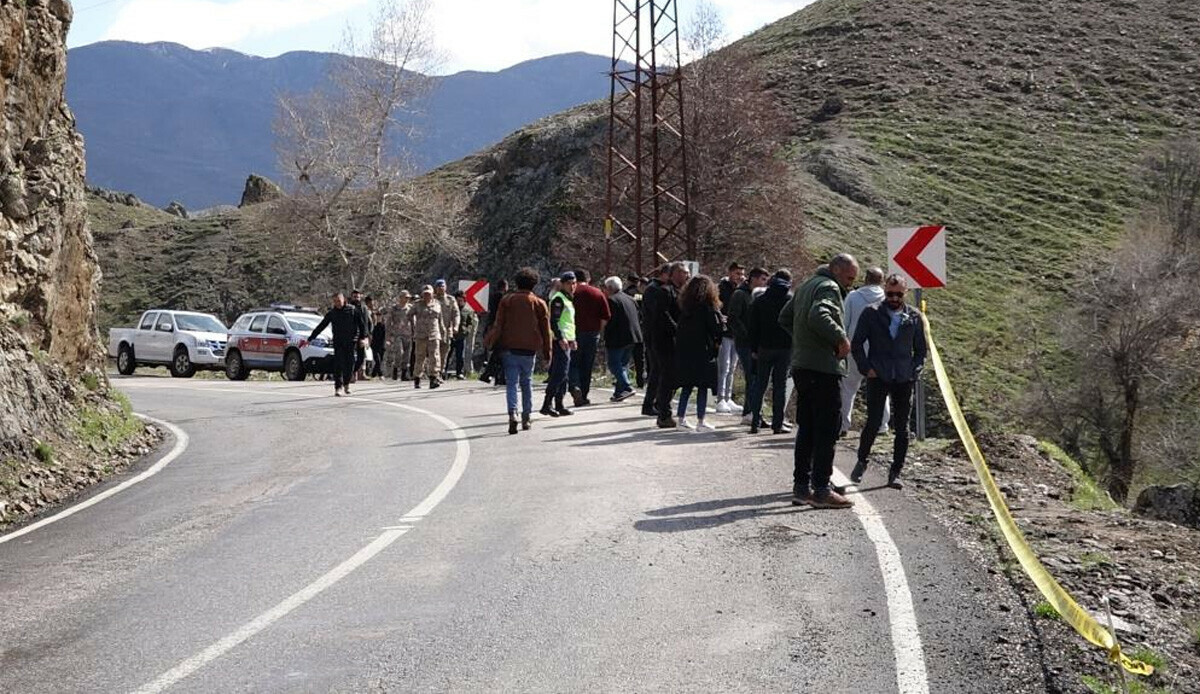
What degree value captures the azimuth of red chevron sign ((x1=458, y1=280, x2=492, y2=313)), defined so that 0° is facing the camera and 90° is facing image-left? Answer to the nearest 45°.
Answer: approximately 0°

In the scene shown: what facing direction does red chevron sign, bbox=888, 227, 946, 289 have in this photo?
toward the camera

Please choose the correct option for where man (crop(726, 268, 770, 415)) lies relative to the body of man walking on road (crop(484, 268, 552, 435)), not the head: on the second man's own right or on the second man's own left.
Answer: on the second man's own right

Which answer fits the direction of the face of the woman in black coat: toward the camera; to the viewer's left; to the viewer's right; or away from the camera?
away from the camera

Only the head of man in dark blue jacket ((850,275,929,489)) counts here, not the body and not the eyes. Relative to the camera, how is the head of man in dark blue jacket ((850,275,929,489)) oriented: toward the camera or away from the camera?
toward the camera

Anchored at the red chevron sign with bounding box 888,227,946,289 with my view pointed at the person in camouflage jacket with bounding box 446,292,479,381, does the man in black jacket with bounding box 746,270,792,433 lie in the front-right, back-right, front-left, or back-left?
front-left

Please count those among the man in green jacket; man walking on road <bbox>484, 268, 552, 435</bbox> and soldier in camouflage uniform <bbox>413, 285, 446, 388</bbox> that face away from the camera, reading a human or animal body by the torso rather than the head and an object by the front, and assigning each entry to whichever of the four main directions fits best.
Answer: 1

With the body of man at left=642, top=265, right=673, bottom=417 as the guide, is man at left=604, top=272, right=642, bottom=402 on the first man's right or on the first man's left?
on the first man's left

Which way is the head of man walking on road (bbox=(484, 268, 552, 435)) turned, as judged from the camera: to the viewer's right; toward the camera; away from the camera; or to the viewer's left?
away from the camera

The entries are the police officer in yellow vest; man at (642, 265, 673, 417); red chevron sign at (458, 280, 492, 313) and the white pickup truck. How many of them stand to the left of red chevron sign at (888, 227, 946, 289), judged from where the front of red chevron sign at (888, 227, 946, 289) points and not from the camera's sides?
0

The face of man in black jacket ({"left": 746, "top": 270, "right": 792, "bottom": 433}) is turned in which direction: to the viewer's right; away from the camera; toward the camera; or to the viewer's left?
away from the camera

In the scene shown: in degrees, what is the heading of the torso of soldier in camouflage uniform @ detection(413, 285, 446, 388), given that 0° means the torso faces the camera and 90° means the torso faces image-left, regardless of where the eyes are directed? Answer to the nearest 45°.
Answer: approximately 0°

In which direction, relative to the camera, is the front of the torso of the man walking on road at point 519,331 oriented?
away from the camera

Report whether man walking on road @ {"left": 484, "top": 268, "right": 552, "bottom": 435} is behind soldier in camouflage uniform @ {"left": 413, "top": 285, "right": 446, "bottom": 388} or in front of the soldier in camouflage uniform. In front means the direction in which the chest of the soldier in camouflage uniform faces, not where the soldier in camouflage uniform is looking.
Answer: in front
